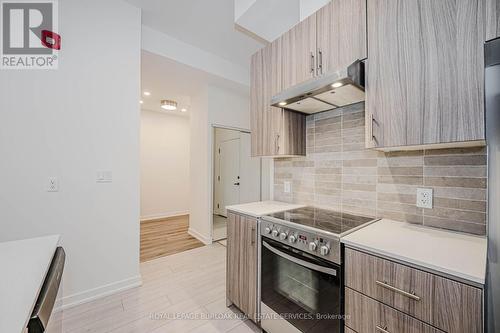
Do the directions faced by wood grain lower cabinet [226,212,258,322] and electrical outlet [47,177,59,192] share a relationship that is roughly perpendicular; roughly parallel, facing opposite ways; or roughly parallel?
roughly perpendicular

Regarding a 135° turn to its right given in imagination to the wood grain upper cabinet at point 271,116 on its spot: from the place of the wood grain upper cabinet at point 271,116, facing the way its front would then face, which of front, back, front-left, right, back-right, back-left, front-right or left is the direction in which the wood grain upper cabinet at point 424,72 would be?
back-right

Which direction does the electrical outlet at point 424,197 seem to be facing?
toward the camera

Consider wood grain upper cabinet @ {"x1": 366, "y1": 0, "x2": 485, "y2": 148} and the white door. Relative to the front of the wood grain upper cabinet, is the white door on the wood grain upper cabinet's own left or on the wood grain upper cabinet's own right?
on the wood grain upper cabinet's own right

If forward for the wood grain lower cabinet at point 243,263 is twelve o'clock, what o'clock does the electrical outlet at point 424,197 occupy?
The electrical outlet is roughly at 8 o'clock from the wood grain lower cabinet.

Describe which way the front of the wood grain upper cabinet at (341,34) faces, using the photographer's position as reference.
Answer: facing the viewer and to the left of the viewer

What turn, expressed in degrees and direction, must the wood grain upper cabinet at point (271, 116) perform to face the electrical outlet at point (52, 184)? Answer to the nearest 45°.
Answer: approximately 45° to its right

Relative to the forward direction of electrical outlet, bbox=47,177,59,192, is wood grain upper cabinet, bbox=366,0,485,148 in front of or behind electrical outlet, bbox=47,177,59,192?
in front

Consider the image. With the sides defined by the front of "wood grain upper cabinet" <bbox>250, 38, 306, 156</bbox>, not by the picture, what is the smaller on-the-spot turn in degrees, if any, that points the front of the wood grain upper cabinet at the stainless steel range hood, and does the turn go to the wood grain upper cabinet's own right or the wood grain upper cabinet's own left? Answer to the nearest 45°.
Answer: approximately 90° to the wood grain upper cabinet's own left

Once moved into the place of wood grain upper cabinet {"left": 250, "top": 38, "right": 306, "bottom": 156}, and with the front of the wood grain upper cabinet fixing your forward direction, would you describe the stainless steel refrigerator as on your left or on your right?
on your left
